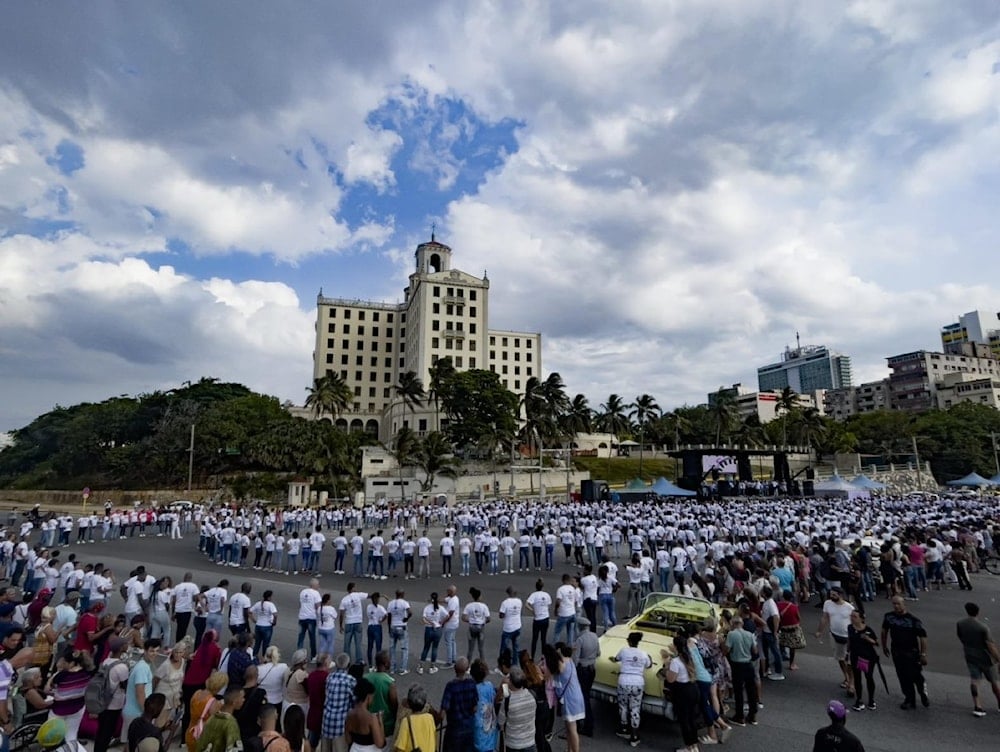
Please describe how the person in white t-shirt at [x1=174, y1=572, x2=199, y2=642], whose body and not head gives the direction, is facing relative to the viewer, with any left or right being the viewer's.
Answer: facing away from the viewer

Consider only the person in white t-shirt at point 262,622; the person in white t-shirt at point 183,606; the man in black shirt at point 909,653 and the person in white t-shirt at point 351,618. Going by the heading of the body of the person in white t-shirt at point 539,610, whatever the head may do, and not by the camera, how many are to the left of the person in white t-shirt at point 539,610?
3

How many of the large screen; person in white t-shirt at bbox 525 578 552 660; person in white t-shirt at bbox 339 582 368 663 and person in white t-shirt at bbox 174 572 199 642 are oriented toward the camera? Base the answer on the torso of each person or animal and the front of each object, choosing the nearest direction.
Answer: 1

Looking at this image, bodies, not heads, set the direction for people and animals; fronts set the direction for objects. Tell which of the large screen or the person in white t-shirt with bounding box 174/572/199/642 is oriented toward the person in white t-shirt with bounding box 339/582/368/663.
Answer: the large screen

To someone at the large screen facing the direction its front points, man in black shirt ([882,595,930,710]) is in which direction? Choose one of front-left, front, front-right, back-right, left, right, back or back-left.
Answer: front

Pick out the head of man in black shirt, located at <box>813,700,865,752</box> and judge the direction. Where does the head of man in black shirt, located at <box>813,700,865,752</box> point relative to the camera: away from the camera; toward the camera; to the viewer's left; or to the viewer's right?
away from the camera

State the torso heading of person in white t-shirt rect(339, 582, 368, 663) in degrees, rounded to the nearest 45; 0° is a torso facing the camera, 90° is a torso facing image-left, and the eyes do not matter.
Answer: approximately 180°

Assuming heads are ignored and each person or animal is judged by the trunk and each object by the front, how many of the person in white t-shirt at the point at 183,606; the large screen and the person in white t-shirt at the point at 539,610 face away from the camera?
2

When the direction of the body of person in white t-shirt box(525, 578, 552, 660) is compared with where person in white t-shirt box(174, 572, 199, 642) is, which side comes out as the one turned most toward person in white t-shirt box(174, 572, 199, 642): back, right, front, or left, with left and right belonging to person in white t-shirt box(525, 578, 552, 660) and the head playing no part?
left

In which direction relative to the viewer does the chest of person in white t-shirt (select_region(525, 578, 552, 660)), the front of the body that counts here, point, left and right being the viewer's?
facing away from the viewer

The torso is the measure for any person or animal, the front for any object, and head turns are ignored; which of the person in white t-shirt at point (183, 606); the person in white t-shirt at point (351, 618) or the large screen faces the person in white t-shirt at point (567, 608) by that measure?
the large screen

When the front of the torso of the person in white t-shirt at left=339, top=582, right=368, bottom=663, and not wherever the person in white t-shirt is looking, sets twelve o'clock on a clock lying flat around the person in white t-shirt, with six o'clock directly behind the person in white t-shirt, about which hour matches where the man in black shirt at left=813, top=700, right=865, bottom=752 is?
The man in black shirt is roughly at 5 o'clock from the person in white t-shirt.

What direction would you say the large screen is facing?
toward the camera
